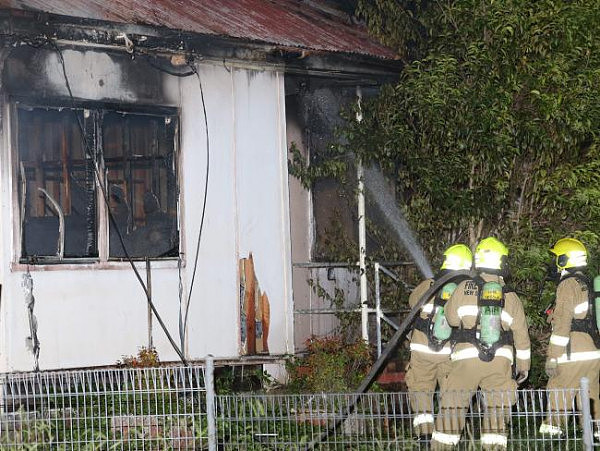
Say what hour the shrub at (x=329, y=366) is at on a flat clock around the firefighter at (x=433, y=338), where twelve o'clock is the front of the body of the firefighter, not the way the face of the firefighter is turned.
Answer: The shrub is roughly at 12 o'clock from the firefighter.

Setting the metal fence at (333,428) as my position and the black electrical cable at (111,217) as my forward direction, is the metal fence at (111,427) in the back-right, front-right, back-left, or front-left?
front-left

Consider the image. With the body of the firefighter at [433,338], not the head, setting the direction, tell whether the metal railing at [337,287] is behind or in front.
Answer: in front

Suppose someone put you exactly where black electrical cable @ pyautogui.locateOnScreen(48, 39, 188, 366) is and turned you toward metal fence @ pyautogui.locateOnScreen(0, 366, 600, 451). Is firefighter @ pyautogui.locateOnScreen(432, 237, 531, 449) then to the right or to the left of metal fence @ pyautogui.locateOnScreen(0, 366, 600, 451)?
left

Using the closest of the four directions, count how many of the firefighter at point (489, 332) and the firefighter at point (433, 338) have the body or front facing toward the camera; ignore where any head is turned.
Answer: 0

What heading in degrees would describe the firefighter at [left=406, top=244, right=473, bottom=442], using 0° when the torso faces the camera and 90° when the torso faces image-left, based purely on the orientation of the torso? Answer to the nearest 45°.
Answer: approximately 135°

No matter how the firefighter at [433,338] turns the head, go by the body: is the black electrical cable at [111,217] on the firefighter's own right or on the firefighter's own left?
on the firefighter's own left

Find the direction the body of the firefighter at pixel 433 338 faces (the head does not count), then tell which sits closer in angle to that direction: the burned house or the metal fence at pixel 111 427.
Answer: the burned house

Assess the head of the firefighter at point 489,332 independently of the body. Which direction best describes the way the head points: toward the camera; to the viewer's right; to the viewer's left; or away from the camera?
away from the camera

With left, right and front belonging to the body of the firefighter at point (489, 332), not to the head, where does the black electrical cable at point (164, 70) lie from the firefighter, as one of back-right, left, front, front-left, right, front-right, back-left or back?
left

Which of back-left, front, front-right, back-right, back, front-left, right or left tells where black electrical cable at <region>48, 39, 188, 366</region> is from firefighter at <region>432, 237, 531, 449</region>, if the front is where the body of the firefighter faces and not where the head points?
left

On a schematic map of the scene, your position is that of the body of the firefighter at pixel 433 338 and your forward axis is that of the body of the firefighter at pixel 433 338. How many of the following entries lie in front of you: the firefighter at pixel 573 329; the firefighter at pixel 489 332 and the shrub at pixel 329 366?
1

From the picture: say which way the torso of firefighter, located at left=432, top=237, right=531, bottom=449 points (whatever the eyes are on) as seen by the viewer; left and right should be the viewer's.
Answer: facing away from the viewer

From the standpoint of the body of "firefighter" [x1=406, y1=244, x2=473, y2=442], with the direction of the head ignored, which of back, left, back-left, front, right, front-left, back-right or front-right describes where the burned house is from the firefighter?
front-left
